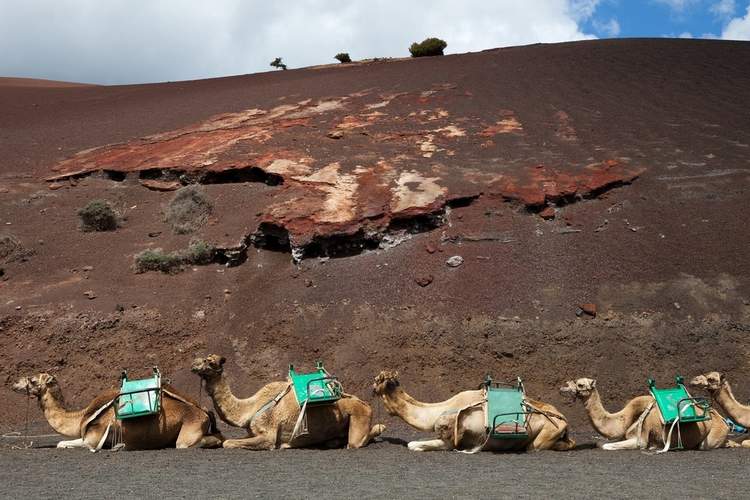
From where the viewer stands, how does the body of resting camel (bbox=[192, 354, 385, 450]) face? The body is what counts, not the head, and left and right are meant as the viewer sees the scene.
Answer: facing to the left of the viewer

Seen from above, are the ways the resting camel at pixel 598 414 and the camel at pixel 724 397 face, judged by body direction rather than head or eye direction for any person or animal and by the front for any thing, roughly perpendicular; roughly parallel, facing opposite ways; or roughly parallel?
roughly parallel

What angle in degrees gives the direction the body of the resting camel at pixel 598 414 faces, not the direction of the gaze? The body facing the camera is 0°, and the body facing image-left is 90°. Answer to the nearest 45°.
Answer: approximately 90°

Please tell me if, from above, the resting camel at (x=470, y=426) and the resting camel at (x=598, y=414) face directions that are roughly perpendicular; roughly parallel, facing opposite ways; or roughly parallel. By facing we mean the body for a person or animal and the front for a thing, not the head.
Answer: roughly parallel

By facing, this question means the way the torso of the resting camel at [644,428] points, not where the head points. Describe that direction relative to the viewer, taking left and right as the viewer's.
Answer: facing to the left of the viewer

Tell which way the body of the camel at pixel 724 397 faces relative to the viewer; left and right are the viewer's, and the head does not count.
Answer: facing to the left of the viewer

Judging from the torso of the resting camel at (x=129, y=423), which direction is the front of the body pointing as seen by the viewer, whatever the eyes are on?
to the viewer's left

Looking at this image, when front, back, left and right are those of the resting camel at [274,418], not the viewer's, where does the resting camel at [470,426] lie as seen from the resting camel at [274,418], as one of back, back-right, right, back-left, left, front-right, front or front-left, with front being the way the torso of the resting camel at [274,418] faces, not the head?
back

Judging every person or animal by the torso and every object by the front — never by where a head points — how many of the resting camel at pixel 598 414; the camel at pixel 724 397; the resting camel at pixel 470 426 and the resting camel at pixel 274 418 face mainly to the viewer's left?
4

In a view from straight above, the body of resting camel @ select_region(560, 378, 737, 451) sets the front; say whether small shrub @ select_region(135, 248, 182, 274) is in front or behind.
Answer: in front

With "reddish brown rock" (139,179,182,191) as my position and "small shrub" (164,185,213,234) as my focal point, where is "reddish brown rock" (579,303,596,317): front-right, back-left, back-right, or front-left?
front-left

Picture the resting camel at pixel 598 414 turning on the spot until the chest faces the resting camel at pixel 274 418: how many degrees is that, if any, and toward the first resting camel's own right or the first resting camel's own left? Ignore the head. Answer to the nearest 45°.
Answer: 0° — it already faces it

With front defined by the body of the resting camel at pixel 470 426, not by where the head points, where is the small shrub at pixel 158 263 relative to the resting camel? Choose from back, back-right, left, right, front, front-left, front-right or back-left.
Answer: front-right

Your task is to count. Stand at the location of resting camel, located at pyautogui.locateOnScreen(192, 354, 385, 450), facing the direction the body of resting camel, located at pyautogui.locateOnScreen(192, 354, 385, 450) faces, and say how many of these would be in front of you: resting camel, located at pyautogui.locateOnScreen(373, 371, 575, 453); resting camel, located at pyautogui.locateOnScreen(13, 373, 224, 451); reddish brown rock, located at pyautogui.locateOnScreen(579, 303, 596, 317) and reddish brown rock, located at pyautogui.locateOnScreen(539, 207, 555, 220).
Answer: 1

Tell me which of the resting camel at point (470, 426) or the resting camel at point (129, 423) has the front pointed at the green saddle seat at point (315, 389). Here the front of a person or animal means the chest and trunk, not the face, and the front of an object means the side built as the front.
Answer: the resting camel at point (470, 426)
